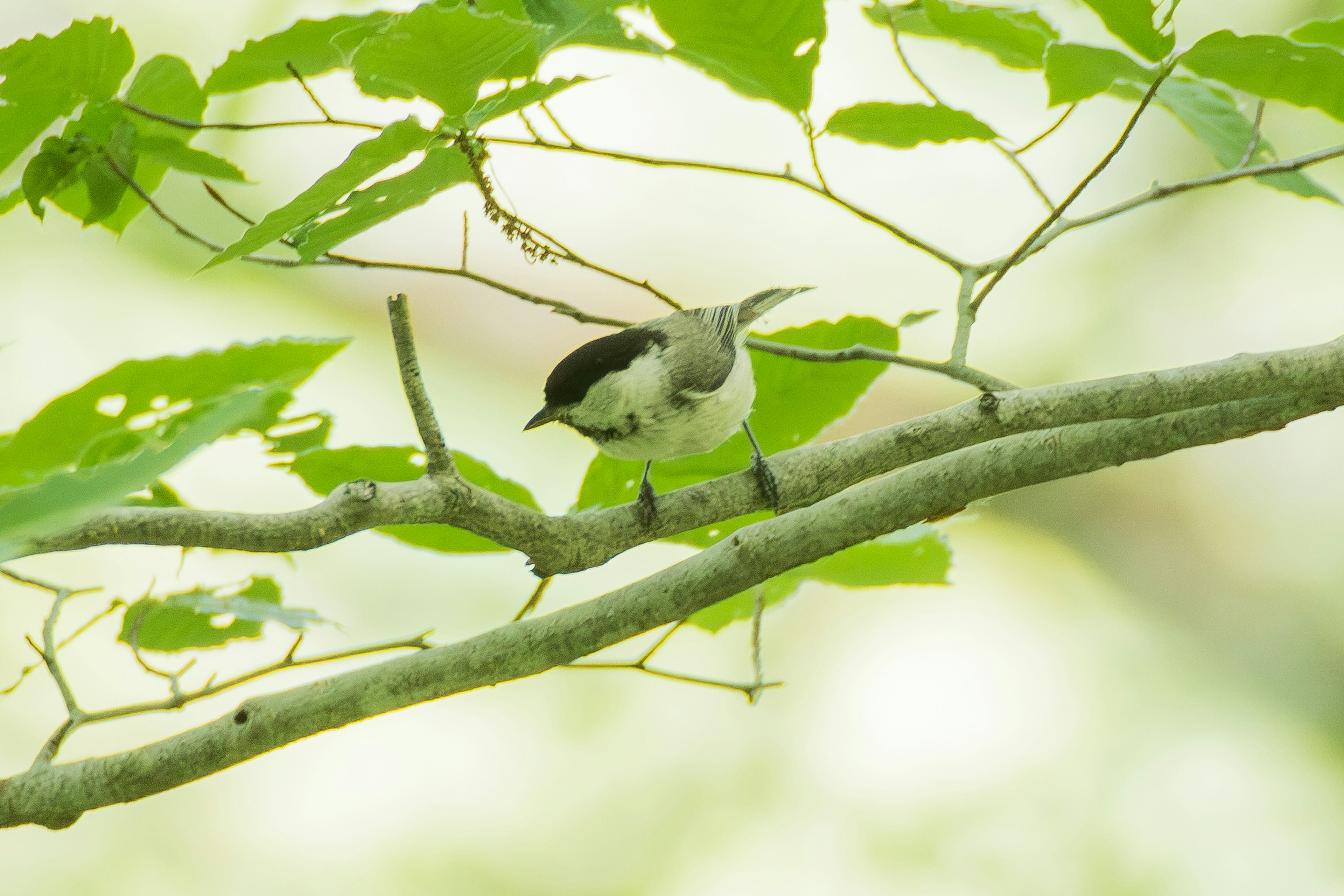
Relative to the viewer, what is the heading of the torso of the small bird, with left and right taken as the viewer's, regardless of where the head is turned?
facing the viewer and to the left of the viewer

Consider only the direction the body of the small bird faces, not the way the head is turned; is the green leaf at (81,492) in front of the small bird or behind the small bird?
in front
